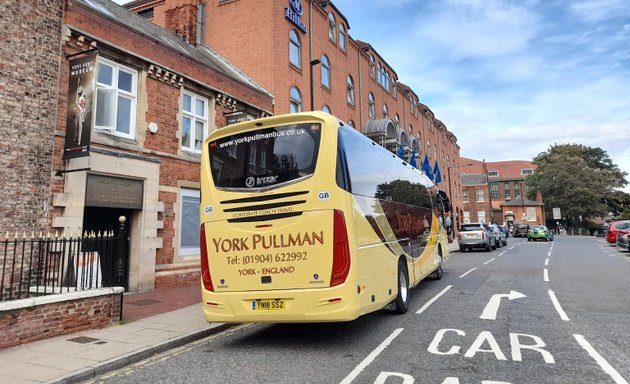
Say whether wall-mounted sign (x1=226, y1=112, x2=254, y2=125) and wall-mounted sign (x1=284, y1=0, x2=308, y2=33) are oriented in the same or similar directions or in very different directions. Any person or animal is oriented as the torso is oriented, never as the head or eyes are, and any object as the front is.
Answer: same or similar directions

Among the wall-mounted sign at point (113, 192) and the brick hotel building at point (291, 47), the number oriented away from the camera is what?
0

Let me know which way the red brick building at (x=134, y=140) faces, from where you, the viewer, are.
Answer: facing the viewer and to the right of the viewer

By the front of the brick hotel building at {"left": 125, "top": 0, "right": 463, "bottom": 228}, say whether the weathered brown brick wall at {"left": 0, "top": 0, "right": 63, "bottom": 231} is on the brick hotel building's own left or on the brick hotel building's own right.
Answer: on the brick hotel building's own right

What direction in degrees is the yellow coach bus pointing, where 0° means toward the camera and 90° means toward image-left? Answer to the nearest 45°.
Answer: approximately 225°

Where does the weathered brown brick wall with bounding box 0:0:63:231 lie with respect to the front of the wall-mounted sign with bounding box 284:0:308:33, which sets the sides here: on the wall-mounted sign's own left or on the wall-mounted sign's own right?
on the wall-mounted sign's own right

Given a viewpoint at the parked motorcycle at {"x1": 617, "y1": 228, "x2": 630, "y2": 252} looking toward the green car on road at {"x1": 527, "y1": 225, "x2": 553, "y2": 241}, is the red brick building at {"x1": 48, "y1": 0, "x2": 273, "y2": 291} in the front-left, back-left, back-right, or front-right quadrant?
back-left

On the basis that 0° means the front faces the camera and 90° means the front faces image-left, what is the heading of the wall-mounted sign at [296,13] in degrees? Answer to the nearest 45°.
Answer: approximately 315°

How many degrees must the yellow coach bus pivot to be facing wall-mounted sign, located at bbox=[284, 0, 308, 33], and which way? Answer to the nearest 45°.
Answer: approximately 45° to its left

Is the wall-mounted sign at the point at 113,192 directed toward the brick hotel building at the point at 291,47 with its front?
no

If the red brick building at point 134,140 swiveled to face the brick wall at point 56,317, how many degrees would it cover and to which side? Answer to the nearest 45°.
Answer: approximately 45° to its right

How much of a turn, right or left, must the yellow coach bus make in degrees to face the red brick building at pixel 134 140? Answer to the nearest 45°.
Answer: approximately 90° to its left

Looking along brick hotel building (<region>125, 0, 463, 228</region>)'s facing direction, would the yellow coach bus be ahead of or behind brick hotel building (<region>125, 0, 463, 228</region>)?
ahead

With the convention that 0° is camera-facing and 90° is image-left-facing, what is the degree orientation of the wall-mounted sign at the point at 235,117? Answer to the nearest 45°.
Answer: approximately 315°

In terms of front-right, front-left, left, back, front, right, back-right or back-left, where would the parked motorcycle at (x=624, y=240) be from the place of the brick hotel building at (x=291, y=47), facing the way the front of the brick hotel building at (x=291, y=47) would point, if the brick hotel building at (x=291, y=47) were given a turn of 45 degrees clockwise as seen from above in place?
left

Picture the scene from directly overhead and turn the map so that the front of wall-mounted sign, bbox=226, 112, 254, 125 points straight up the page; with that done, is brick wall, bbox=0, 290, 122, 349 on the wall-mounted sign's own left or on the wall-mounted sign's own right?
on the wall-mounted sign's own right

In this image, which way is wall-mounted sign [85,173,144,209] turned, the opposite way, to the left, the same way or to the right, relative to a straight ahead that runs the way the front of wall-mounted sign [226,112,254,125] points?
the same way
